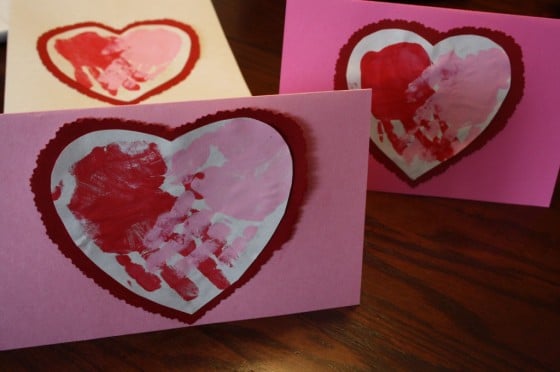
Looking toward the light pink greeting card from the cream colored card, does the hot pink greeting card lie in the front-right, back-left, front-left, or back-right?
front-left

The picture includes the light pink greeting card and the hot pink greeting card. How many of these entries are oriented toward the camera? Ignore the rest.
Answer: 2

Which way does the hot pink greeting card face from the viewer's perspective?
toward the camera

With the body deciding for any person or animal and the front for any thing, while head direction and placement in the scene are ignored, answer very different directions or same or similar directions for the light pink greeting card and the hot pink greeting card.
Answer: same or similar directions

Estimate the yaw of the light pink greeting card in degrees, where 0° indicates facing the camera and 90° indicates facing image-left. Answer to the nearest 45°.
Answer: approximately 0°
